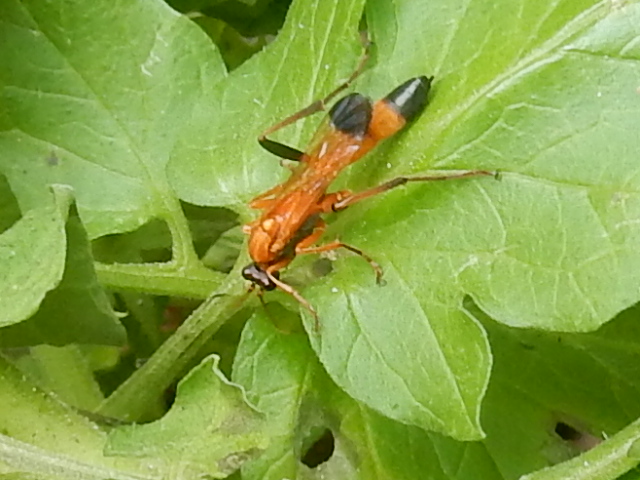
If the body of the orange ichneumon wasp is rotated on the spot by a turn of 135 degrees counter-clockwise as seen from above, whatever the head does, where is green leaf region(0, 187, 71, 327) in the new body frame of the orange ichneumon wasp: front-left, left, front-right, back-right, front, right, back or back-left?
back-right

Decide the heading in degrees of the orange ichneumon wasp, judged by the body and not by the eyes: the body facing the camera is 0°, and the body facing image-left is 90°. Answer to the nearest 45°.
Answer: approximately 45°
